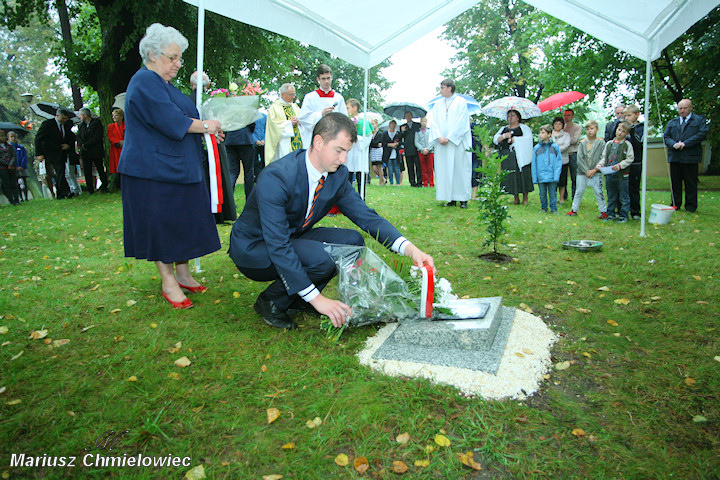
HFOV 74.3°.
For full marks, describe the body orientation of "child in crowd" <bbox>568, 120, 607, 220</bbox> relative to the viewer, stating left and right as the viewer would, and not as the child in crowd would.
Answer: facing the viewer

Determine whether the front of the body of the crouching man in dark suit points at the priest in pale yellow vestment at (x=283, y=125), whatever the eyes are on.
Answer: no

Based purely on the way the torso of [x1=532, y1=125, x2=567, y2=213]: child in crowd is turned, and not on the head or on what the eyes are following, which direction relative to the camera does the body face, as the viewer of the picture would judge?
toward the camera

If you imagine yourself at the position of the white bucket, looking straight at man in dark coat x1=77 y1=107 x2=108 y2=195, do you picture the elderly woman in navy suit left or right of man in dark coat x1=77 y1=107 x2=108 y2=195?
left

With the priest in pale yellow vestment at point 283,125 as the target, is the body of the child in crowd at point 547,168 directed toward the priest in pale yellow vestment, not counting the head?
no

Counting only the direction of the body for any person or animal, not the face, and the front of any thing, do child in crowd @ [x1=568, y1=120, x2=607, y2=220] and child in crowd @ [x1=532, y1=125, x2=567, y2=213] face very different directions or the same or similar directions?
same or similar directions

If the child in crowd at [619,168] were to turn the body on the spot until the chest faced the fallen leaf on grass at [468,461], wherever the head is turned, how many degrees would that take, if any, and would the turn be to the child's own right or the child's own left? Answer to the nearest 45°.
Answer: approximately 45° to the child's own left

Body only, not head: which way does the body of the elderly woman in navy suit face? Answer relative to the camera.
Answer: to the viewer's right

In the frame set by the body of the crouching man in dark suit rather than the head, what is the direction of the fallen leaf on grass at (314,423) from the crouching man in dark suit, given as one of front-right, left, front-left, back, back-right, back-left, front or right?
front-right

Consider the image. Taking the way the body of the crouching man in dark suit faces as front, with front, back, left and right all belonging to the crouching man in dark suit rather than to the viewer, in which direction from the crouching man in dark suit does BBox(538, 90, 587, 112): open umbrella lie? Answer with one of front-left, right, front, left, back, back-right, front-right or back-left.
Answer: left

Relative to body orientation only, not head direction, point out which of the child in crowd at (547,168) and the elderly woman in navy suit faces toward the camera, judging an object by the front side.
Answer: the child in crowd

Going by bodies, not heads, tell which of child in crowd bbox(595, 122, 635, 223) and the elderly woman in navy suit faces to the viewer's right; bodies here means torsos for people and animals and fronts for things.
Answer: the elderly woman in navy suit

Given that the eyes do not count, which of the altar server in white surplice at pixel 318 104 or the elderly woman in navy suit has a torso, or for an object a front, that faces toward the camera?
the altar server in white surplice

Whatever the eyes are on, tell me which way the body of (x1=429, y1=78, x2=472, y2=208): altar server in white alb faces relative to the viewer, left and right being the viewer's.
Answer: facing the viewer and to the left of the viewer

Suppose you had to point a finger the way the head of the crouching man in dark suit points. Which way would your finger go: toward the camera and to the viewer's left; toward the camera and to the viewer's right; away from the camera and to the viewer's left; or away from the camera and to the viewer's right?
toward the camera and to the viewer's right

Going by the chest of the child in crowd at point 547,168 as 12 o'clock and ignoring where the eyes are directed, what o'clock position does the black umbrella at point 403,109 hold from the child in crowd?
The black umbrella is roughly at 5 o'clock from the child in crowd.

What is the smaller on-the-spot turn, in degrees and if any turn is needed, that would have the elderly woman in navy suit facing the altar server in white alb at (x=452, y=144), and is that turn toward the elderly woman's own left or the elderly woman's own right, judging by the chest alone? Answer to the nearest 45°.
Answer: approximately 45° to the elderly woman's own left
